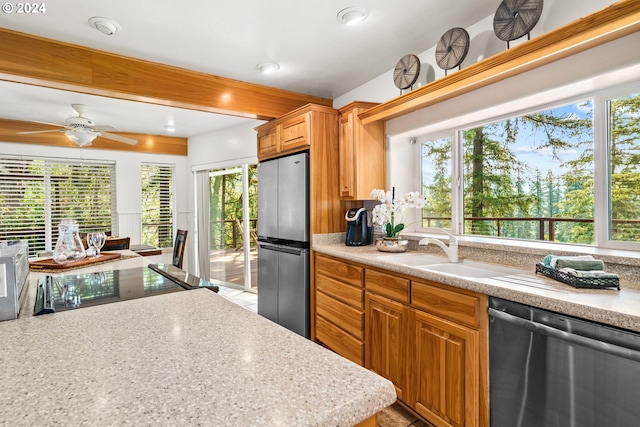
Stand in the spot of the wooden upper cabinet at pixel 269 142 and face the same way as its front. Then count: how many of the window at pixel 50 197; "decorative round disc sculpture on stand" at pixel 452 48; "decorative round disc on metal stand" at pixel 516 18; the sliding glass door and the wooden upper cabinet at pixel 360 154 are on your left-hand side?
3

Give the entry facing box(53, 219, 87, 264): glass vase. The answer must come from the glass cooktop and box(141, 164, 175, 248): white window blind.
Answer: the white window blind

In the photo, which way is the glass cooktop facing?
to the viewer's right

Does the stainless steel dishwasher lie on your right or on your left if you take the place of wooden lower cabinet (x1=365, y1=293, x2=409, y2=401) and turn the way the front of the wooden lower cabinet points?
on your left

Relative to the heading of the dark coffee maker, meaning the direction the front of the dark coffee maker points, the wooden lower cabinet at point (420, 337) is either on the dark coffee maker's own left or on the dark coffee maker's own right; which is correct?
on the dark coffee maker's own left

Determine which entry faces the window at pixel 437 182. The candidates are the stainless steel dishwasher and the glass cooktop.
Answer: the glass cooktop

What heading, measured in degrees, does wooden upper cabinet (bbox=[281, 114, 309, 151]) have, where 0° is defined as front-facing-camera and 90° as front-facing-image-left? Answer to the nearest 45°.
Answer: approximately 45°

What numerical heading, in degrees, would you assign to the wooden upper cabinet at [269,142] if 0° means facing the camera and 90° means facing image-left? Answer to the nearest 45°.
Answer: approximately 45°

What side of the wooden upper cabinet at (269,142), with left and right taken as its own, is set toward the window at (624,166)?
left
